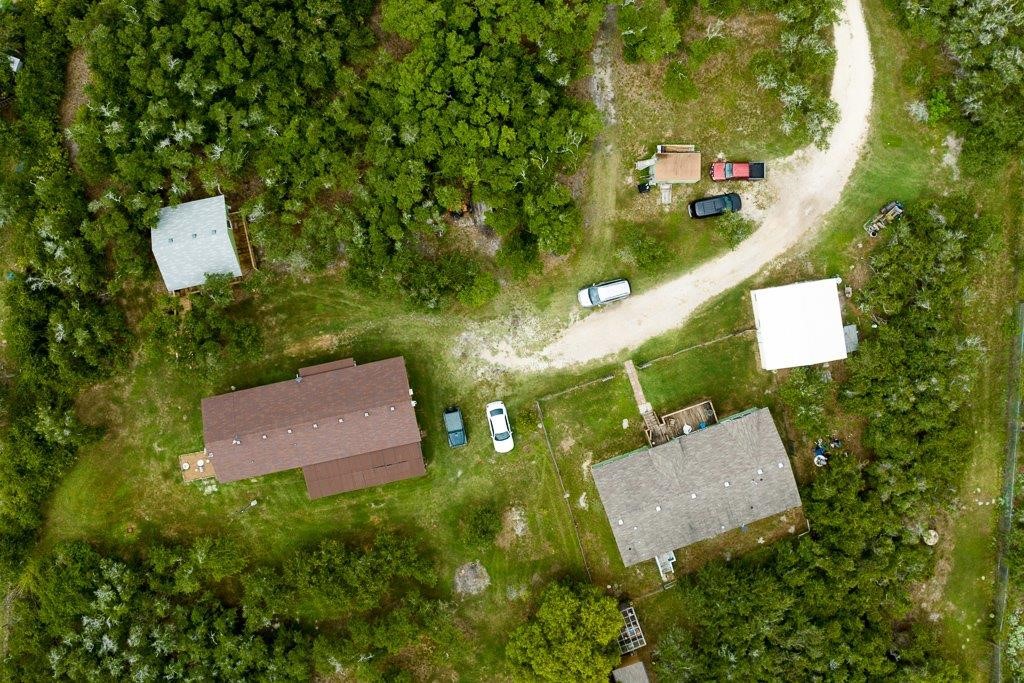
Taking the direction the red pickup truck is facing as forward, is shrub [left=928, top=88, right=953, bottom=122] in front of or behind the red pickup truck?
behind

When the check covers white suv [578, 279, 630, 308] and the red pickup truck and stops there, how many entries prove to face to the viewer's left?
2

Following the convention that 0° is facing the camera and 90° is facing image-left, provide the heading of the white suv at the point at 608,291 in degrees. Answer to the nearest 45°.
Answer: approximately 90°

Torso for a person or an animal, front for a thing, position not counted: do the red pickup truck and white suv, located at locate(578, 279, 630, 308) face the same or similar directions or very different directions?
same or similar directions

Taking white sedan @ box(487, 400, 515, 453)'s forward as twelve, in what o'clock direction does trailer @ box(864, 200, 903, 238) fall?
The trailer is roughly at 9 o'clock from the white sedan.

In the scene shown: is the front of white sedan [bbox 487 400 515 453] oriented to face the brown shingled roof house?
no

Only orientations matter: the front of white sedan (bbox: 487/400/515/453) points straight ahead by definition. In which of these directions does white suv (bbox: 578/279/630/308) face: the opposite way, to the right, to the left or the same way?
to the right

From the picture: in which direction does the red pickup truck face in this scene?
to the viewer's left

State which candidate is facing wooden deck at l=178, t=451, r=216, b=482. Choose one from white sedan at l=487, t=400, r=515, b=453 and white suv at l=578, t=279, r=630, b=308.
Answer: white suv at l=578, t=279, r=630, b=308

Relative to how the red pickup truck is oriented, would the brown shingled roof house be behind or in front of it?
in front
